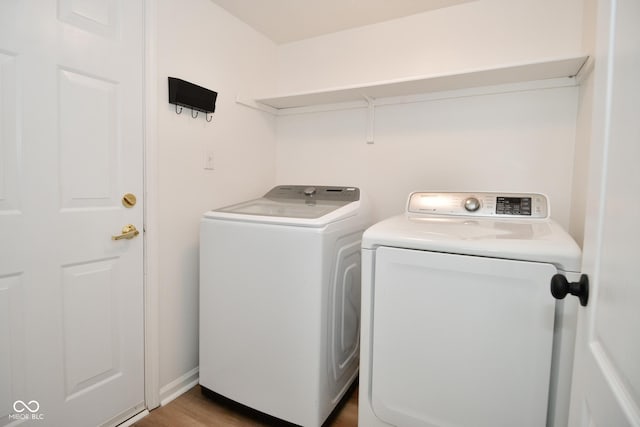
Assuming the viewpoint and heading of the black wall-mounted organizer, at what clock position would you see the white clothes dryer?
The white clothes dryer is roughly at 12 o'clock from the black wall-mounted organizer.

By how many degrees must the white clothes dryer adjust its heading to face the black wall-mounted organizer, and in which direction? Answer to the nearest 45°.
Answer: approximately 90° to its right

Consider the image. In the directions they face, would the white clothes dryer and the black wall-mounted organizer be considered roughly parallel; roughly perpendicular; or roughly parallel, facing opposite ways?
roughly perpendicular

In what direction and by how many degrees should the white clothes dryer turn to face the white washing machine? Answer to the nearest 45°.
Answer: approximately 90° to its right

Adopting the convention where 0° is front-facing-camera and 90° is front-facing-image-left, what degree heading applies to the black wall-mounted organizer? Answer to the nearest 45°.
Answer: approximately 315°

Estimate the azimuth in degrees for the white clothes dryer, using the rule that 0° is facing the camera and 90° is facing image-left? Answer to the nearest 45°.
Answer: approximately 0°
